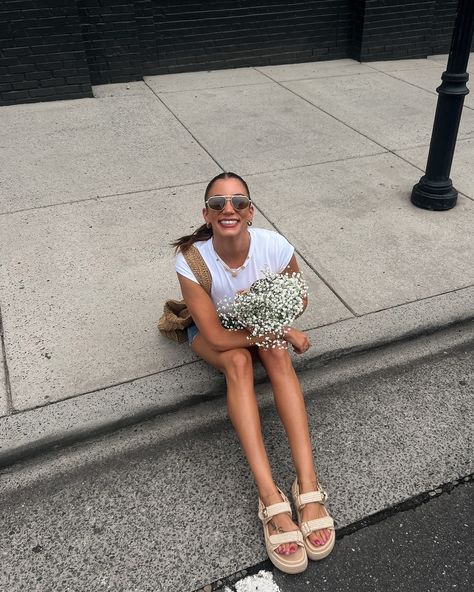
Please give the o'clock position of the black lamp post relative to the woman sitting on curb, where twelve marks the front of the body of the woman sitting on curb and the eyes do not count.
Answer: The black lamp post is roughly at 7 o'clock from the woman sitting on curb.

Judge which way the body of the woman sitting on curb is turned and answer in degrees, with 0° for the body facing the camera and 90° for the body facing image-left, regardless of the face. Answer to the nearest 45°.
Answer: approximately 0°
